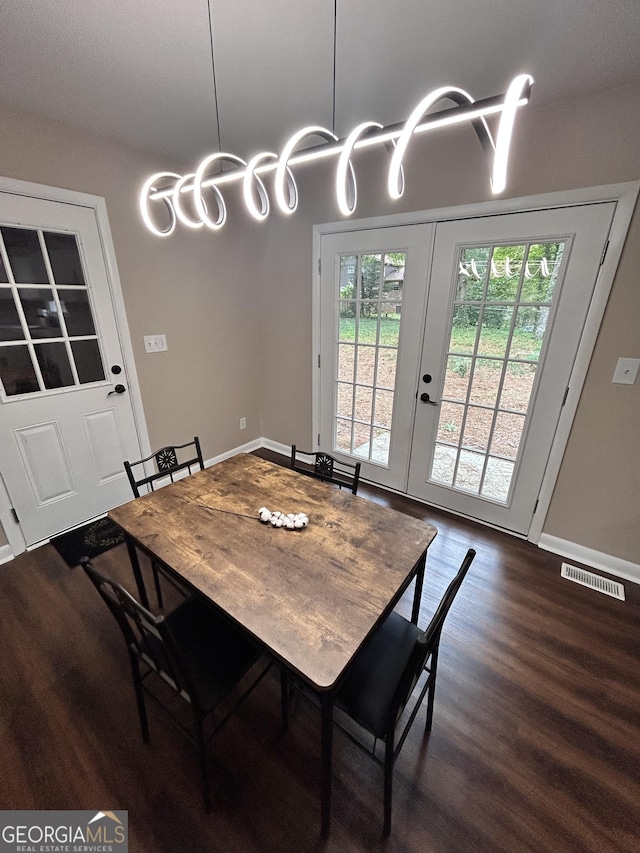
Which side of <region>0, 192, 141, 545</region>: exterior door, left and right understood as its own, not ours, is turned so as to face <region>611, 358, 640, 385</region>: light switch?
front

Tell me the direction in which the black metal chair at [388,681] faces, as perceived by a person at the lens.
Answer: facing away from the viewer and to the left of the viewer

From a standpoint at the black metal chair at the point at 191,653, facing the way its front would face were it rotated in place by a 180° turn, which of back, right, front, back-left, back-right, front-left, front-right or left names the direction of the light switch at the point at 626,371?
back-left

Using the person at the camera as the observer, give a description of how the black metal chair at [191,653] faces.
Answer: facing away from the viewer and to the right of the viewer

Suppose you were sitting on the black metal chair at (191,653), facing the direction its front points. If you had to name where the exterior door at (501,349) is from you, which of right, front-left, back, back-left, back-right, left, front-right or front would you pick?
front-right

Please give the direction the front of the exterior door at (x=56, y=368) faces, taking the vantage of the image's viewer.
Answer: facing the viewer and to the right of the viewer

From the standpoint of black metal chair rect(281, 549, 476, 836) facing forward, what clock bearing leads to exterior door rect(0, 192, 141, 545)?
The exterior door is roughly at 11 o'clock from the black metal chair.

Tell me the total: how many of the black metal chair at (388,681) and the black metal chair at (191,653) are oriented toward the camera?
0

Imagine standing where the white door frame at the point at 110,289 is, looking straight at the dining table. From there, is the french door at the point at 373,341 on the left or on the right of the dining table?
left

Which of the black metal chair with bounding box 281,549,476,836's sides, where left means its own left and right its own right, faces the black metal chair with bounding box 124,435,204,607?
front

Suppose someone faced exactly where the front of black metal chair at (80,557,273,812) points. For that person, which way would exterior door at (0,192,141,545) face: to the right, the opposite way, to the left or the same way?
to the right

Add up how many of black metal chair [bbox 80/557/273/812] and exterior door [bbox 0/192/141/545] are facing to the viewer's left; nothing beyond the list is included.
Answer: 0

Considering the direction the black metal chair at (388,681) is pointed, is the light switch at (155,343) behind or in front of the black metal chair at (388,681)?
in front

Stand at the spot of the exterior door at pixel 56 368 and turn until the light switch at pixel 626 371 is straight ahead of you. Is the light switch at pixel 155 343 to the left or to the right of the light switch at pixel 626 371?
left

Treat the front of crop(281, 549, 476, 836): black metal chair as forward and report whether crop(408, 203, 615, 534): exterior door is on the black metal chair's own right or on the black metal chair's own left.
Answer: on the black metal chair's own right

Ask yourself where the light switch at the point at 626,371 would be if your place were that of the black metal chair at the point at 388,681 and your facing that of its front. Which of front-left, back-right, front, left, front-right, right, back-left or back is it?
right
